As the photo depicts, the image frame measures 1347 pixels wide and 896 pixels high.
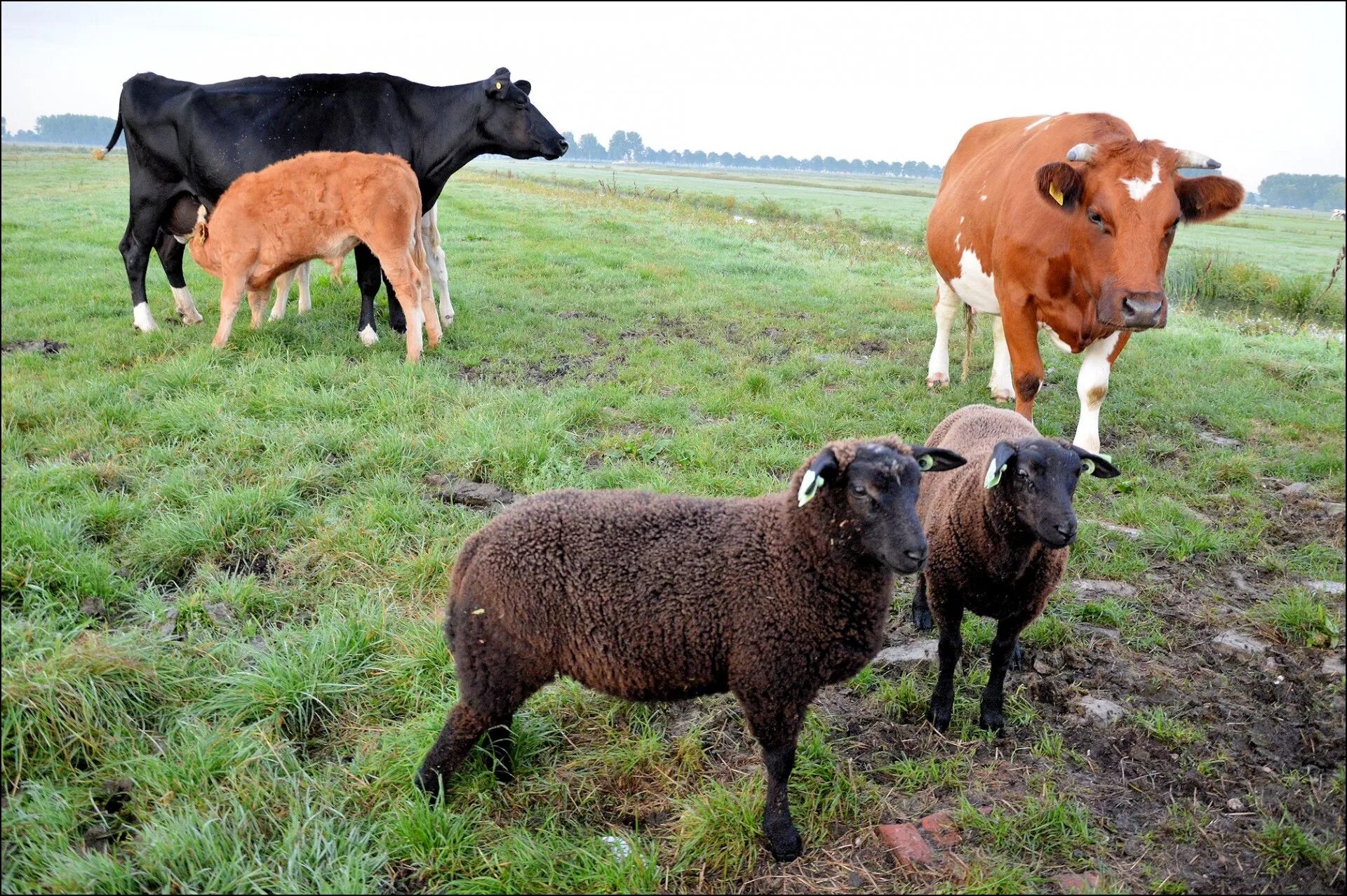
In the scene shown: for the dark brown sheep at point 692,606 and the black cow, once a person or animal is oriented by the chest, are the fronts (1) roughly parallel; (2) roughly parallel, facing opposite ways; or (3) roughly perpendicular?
roughly parallel

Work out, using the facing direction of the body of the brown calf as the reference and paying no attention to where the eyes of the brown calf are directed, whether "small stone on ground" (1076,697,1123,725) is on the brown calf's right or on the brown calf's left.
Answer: on the brown calf's left

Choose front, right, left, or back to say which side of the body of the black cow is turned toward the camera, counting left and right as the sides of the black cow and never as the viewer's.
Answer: right

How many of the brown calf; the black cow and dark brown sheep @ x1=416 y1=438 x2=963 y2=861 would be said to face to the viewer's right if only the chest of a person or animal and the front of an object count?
2

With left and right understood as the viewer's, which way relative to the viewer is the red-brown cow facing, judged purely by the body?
facing the viewer and to the right of the viewer

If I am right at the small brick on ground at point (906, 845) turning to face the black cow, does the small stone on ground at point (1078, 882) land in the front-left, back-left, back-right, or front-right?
back-right

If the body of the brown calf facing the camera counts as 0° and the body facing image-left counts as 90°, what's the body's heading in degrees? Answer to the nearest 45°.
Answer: approximately 90°

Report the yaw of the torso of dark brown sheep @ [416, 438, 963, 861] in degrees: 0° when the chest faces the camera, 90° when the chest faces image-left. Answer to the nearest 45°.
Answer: approximately 270°
